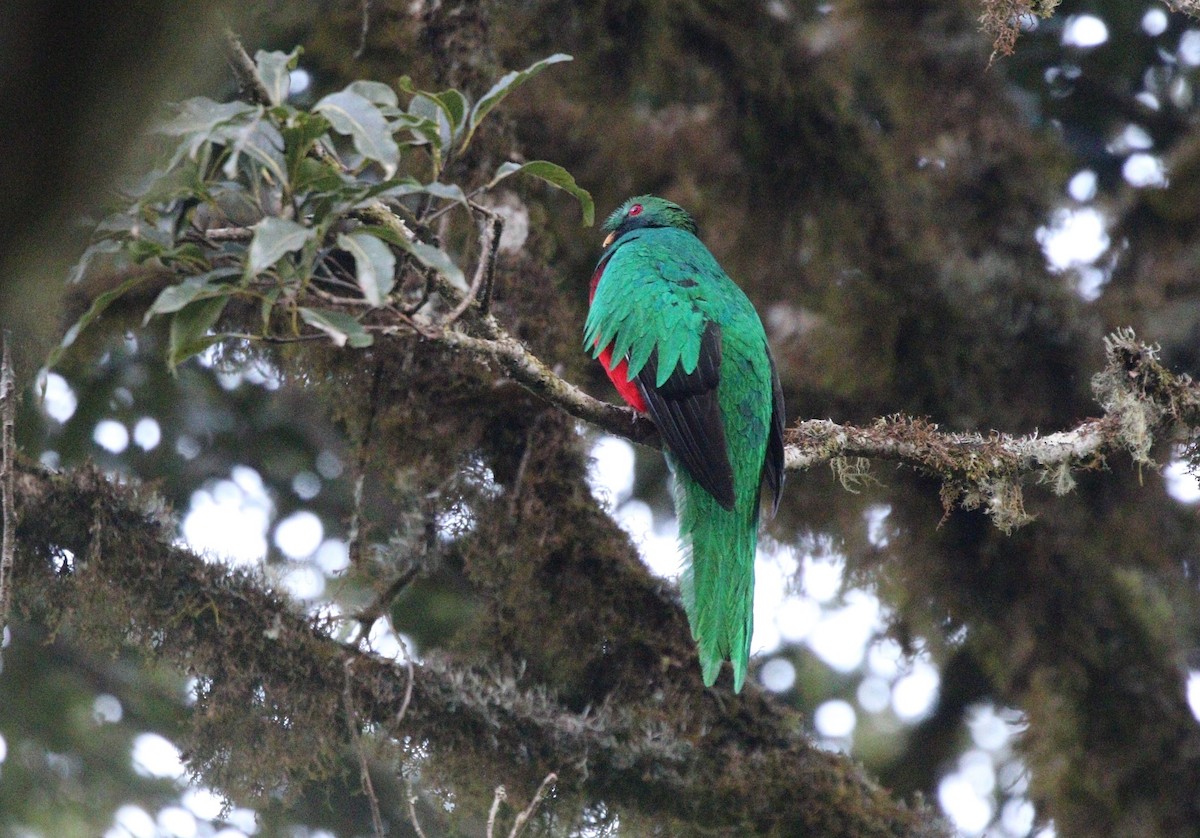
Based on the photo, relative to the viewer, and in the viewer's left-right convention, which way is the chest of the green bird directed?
facing away from the viewer and to the left of the viewer
